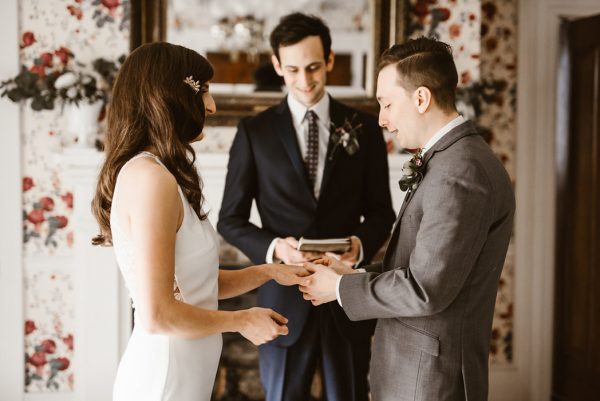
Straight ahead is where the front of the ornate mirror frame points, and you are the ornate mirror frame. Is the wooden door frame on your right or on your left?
on your left

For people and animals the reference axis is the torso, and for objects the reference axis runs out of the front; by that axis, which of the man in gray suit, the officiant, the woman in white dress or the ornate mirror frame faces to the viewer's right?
the woman in white dress

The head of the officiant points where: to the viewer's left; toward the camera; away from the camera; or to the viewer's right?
toward the camera

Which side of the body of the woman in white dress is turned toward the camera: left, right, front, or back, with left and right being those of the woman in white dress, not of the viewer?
right

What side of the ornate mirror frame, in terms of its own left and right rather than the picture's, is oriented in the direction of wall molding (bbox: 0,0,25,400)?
right

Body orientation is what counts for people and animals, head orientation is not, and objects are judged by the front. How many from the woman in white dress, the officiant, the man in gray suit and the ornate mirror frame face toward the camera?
2

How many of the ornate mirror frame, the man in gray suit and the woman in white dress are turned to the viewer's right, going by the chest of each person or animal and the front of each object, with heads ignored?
1

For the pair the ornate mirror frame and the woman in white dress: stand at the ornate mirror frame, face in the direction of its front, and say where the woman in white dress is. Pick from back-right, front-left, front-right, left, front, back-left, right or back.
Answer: front

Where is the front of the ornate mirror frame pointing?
toward the camera

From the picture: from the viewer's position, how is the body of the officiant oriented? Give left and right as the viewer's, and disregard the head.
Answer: facing the viewer

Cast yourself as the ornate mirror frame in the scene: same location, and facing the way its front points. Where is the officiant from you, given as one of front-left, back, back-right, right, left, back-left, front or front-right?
front

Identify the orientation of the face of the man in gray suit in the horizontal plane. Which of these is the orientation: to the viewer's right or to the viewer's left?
to the viewer's left
